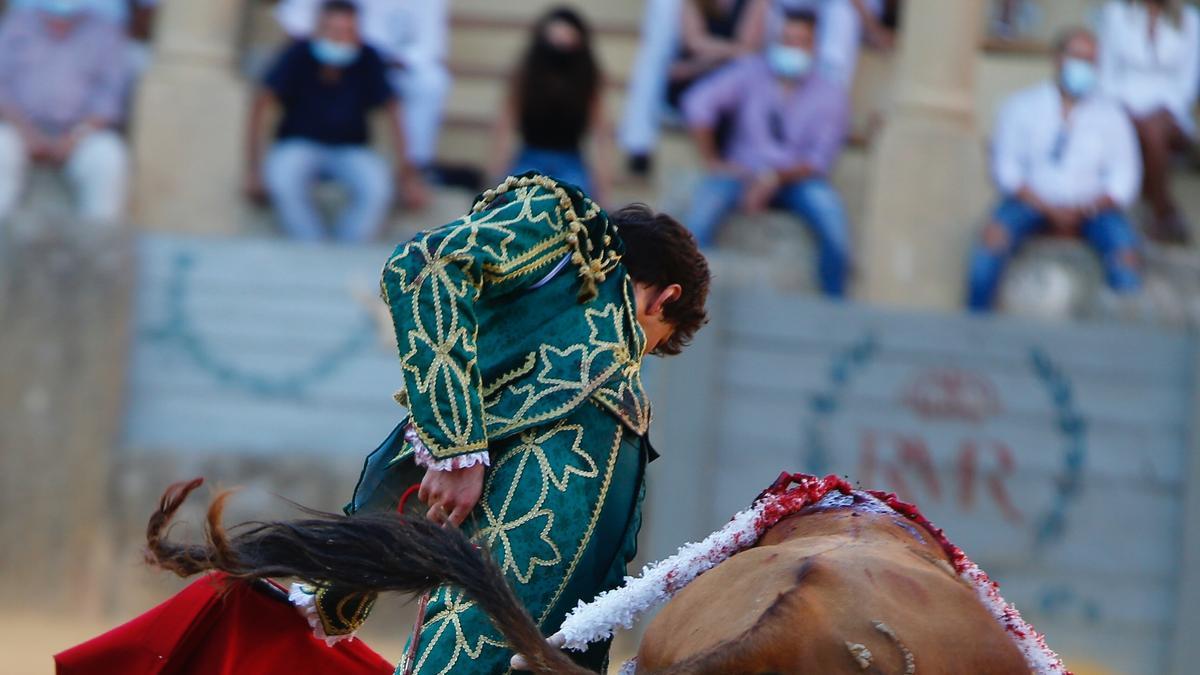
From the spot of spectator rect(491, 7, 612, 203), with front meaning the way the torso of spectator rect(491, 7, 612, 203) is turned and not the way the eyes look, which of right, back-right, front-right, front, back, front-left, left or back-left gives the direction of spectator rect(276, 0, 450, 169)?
back-right

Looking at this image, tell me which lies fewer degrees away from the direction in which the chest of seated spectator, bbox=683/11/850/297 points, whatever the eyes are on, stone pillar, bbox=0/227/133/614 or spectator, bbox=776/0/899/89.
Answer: the stone pillar

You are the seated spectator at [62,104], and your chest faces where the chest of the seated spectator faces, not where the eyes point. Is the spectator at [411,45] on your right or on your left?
on your left

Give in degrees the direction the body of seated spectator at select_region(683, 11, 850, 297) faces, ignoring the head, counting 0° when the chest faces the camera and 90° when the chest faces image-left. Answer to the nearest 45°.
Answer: approximately 0°

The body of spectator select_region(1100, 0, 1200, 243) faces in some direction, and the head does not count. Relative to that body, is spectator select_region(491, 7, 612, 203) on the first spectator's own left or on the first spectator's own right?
on the first spectator's own right

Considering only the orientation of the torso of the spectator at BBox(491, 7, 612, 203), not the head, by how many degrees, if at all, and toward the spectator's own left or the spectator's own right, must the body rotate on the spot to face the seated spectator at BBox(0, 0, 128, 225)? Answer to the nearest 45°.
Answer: approximately 90° to the spectator's own right

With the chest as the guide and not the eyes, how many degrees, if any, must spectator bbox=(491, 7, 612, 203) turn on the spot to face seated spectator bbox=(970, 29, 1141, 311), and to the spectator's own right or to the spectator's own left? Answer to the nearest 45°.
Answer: approximately 90° to the spectator's own left

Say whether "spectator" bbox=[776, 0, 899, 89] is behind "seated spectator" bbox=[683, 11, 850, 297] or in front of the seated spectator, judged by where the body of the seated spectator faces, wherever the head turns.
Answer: behind
